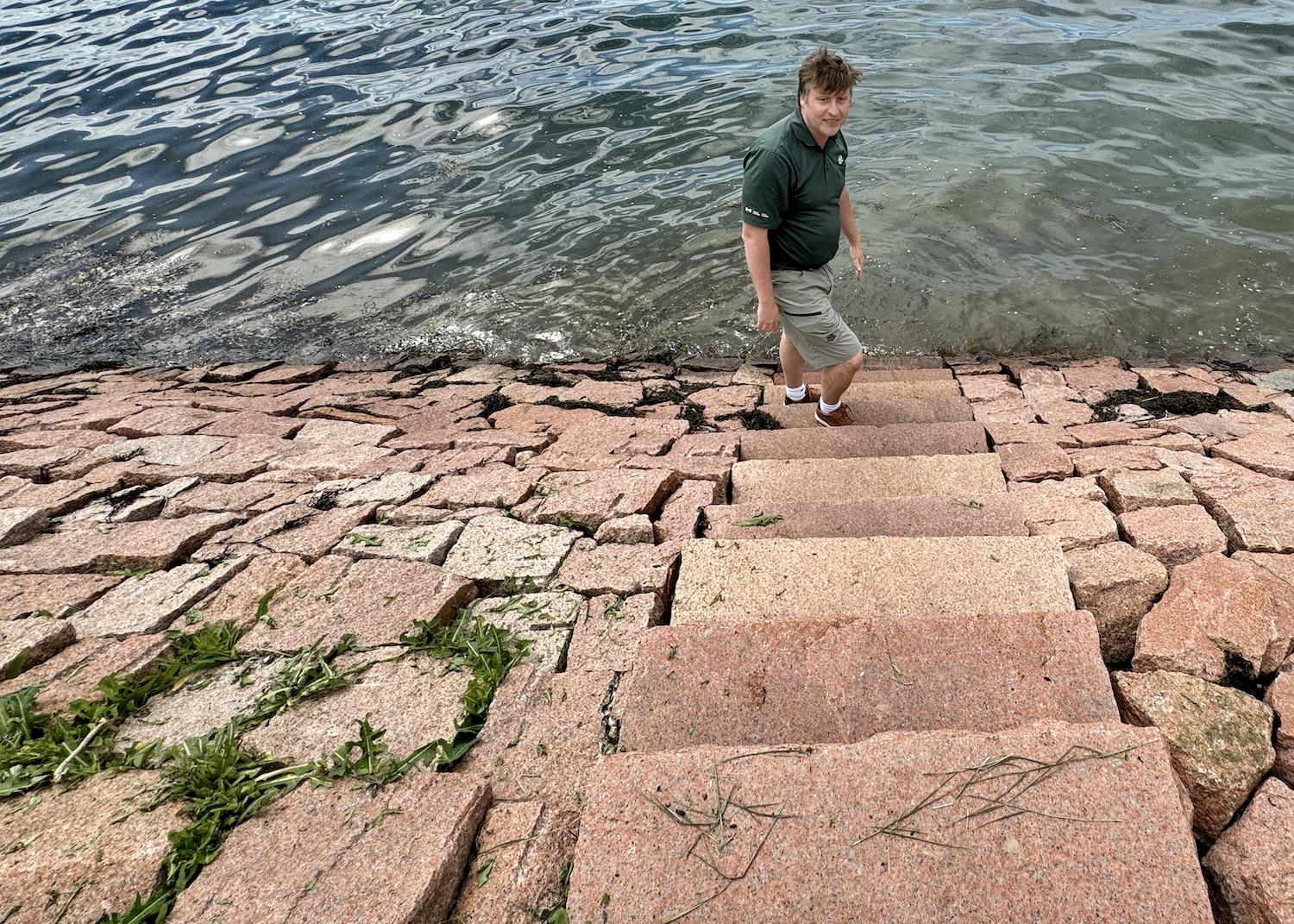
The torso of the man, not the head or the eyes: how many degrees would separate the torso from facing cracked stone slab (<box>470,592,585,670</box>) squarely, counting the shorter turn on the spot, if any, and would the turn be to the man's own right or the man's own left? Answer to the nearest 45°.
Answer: approximately 45° to the man's own right

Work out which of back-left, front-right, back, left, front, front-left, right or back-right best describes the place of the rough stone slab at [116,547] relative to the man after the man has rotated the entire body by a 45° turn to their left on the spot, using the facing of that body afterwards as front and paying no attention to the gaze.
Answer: back-right

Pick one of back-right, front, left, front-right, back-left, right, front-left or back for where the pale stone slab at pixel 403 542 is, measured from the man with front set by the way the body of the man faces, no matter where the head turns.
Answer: right

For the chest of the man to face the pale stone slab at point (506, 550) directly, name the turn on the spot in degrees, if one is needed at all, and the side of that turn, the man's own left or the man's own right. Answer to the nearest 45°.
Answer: approximately 90° to the man's own right

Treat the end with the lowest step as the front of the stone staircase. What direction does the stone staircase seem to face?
away from the camera

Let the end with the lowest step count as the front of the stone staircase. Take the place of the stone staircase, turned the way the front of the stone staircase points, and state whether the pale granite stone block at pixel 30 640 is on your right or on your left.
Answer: on your left

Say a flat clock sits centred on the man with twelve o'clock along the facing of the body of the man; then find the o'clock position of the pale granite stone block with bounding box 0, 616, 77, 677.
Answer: The pale granite stone block is roughly at 3 o'clock from the man.
